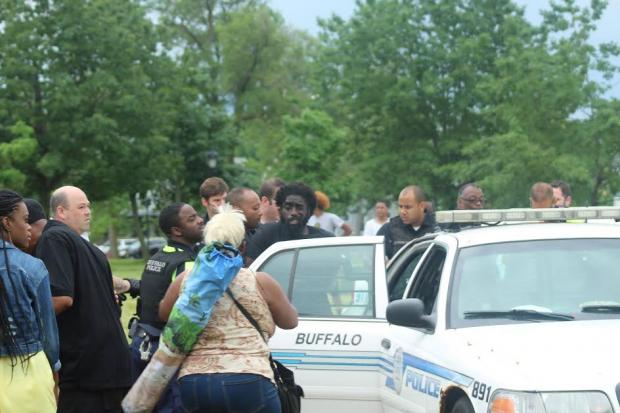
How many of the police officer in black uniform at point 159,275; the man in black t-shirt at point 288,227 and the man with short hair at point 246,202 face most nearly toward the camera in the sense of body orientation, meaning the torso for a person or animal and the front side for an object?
1

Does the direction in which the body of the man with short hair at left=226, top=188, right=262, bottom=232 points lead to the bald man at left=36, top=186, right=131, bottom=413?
no

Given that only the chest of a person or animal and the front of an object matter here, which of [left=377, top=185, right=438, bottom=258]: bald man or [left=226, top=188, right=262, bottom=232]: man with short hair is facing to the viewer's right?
[left=226, top=188, right=262, bottom=232]: man with short hair

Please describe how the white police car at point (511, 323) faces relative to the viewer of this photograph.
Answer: facing the viewer and to the right of the viewer

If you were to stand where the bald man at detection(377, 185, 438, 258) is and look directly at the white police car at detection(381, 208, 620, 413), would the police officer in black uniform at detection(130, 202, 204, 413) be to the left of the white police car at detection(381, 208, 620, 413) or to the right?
right

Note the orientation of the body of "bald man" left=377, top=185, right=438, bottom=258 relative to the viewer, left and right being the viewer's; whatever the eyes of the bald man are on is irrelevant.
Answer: facing the viewer and to the left of the viewer

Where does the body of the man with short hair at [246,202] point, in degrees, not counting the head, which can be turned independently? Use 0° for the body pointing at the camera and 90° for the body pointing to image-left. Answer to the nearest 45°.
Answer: approximately 270°

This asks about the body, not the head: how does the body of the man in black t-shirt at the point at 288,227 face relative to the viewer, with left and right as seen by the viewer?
facing the viewer

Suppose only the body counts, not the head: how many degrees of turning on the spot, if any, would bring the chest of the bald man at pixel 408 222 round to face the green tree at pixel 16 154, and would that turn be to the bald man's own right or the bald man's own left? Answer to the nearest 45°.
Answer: approximately 90° to the bald man's own right

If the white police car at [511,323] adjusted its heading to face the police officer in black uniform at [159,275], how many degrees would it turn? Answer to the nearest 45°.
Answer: approximately 135° to its right

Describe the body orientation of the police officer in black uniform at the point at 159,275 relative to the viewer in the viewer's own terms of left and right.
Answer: facing away from the viewer and to the right of the viewer

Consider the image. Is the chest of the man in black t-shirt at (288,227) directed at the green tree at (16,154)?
no

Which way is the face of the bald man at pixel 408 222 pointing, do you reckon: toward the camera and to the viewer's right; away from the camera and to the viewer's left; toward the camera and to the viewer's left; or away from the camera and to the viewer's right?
toward the camera and to the viewer's left
